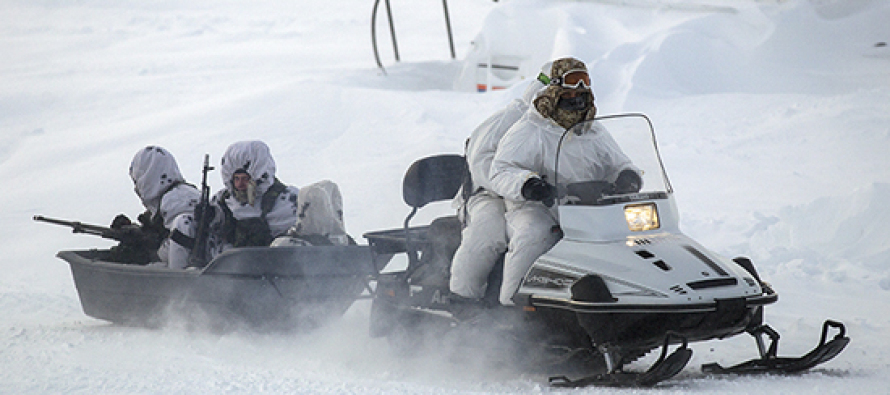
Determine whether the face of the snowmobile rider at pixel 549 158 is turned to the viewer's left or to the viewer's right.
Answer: to the viewer's right

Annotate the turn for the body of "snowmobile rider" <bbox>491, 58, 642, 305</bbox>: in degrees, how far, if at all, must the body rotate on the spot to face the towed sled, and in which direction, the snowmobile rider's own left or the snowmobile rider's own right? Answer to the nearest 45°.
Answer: approximately 135° to the snowmobile rider's own right

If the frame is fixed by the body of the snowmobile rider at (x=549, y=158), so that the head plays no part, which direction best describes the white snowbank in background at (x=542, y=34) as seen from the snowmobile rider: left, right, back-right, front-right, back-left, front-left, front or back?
back-left

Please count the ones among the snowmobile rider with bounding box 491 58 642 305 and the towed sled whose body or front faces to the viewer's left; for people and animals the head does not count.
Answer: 0

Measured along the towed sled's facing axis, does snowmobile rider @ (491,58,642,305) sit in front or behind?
in front

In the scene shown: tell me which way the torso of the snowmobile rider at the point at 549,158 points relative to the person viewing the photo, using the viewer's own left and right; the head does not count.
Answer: facing the viewer and to the right of the viewer

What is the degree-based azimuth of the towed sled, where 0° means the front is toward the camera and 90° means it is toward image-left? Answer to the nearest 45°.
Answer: approximately 270°

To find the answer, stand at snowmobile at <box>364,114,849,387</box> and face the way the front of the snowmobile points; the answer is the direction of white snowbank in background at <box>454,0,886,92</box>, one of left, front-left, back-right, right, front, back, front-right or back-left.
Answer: back-left
